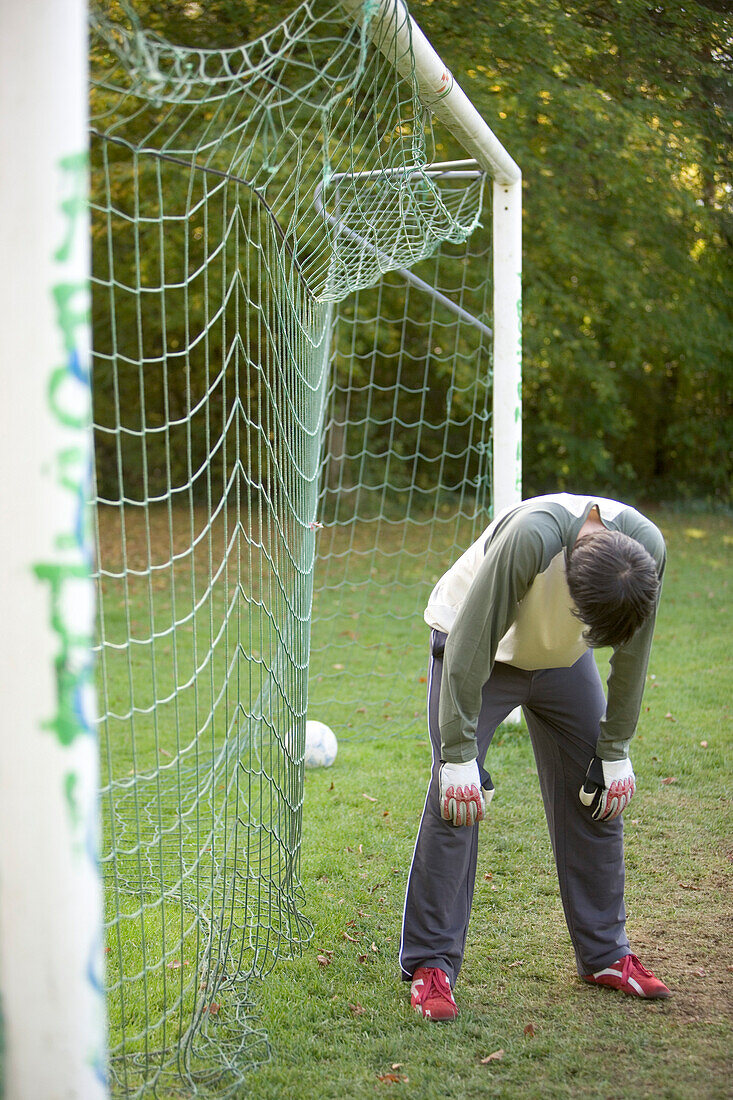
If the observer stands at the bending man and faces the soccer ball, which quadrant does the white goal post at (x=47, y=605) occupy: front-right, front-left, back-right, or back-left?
back-left

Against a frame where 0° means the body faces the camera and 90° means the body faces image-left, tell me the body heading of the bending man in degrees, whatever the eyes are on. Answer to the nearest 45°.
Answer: approximately 315°

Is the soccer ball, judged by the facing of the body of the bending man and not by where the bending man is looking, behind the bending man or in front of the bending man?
behind

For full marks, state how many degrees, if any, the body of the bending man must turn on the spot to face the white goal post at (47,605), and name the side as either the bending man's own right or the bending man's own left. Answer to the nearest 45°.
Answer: approximately 90° to the bending man's own right

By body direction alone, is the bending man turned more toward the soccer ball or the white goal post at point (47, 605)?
the white goal post
